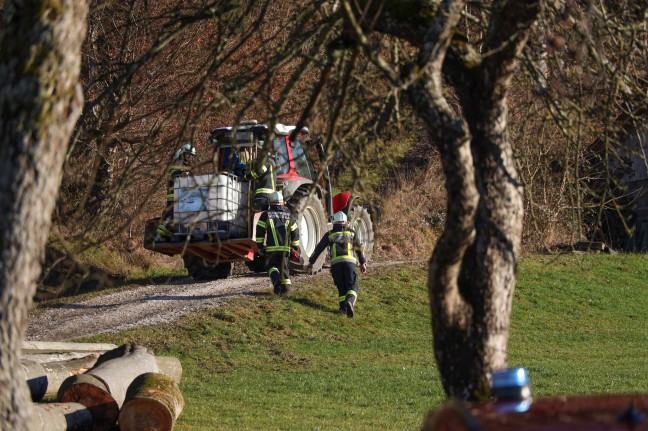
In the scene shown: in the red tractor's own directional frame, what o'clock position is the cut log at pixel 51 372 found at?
The cut log is roughly at 5 o'clock from the red tractor.

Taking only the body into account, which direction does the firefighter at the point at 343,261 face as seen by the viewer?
away from the camera

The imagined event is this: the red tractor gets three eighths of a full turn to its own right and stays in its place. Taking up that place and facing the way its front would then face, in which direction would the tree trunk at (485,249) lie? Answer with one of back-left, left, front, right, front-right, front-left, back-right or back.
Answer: front

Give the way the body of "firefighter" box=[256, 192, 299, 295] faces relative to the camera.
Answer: away from the camera

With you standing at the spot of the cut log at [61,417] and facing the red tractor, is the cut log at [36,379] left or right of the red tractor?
left

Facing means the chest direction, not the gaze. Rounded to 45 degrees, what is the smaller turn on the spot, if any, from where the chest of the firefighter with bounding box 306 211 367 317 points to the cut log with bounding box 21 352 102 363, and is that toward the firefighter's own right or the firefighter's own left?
approximately 135° to the firefighter's own left

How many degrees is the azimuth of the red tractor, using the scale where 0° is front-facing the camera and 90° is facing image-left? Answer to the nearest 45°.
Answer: approximately 225°

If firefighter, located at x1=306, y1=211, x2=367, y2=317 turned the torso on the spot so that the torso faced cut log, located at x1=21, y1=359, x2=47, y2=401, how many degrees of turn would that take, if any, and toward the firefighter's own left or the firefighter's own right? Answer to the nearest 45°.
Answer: approximately 135° to the firefighter's own left

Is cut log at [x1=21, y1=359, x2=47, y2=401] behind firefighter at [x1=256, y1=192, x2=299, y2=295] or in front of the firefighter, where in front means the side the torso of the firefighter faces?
behind

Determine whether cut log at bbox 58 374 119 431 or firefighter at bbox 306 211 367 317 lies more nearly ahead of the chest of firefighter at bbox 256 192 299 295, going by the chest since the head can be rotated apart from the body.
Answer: the firefighter

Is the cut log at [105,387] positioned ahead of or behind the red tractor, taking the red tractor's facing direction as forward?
behind

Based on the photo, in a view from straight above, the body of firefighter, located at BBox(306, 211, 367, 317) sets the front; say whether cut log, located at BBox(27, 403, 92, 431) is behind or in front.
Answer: behind

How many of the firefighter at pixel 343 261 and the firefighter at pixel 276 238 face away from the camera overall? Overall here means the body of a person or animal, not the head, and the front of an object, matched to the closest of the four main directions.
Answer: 2
